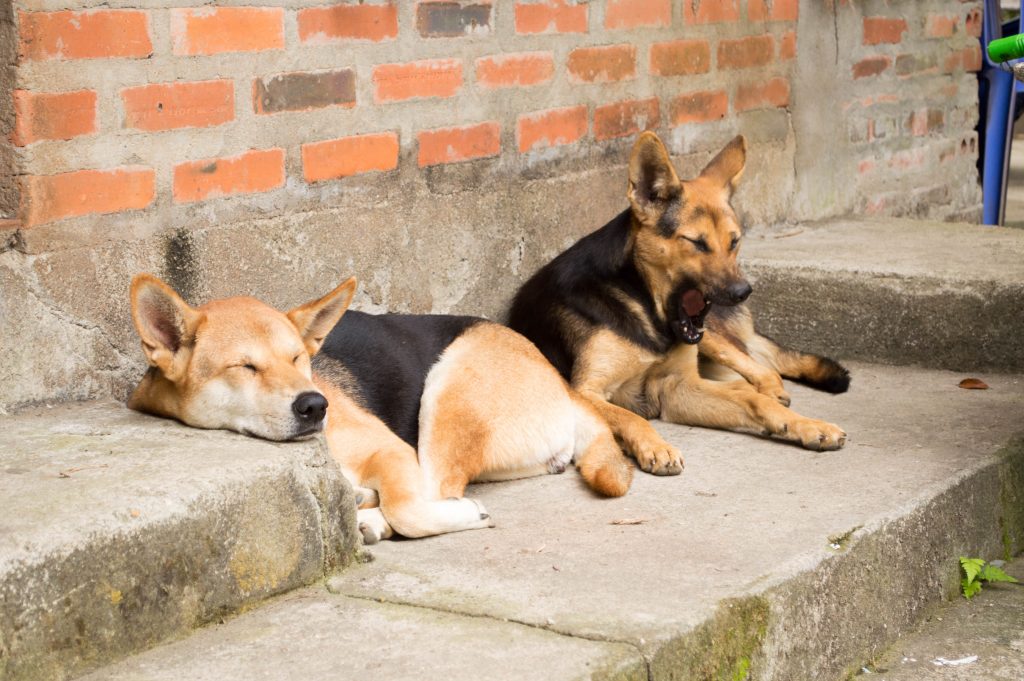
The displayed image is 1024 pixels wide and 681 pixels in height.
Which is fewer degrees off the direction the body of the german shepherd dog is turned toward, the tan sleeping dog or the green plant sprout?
the green plant sprout

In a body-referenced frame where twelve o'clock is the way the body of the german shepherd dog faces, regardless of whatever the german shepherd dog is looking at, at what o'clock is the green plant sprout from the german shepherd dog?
The green plant sprout is roughly at 12 o'clock from the german shepherd dog.

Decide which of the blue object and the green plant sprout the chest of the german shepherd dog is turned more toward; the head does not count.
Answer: the green plant sprout

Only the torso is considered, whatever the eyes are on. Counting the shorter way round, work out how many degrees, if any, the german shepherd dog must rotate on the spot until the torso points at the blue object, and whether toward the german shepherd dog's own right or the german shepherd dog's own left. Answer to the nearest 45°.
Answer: approximately 90° to the german shepherd dog's own left

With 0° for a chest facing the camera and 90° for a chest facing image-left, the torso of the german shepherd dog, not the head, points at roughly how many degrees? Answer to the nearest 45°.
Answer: approximately 315°

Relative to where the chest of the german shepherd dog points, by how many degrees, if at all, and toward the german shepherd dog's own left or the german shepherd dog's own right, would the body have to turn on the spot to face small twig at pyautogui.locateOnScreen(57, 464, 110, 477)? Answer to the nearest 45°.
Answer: approximately 90° to the german shepherd dog's own right

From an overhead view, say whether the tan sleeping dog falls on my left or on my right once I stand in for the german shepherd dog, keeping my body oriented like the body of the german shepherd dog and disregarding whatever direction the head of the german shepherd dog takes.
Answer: on my right
